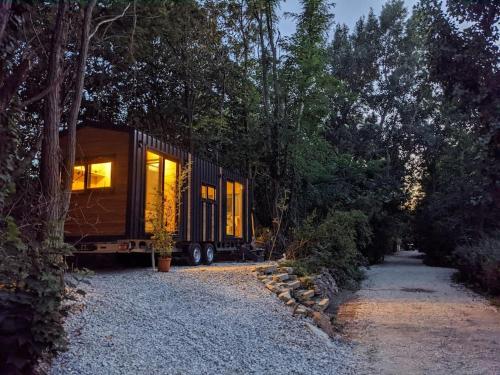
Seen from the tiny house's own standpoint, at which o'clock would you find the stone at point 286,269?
The stone is roughly at 11 o'clock from the tiny house.

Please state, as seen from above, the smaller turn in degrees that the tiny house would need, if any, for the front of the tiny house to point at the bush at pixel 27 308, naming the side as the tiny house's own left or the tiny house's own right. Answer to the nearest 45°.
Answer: approximately 45° to the tiny house's own right

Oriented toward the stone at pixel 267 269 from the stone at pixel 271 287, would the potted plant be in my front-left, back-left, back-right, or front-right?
front-left

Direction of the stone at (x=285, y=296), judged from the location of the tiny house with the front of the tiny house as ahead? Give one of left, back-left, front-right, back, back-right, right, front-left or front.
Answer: front

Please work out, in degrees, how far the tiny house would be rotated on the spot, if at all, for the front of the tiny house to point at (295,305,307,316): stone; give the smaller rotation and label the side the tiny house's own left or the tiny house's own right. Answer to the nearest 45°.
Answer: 0° — it already faces it

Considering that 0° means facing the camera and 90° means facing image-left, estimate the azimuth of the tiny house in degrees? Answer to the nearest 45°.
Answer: approximately 315°

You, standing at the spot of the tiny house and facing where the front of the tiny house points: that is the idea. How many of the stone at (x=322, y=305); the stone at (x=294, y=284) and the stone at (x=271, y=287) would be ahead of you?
3

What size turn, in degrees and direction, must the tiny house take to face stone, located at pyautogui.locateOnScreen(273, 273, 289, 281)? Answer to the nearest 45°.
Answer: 0° — it already faces it

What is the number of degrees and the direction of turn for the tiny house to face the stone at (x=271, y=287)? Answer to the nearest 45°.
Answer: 0° — it already faces it

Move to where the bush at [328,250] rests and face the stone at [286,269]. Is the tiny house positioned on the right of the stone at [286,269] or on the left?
right

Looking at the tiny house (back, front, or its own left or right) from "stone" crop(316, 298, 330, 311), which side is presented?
front

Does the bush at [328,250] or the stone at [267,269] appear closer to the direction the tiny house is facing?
the stone

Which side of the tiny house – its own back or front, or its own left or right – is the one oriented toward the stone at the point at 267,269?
front

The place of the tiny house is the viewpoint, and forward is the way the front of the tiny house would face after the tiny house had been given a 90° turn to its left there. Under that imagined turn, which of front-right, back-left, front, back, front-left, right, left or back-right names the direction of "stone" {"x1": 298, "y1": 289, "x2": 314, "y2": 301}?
right
